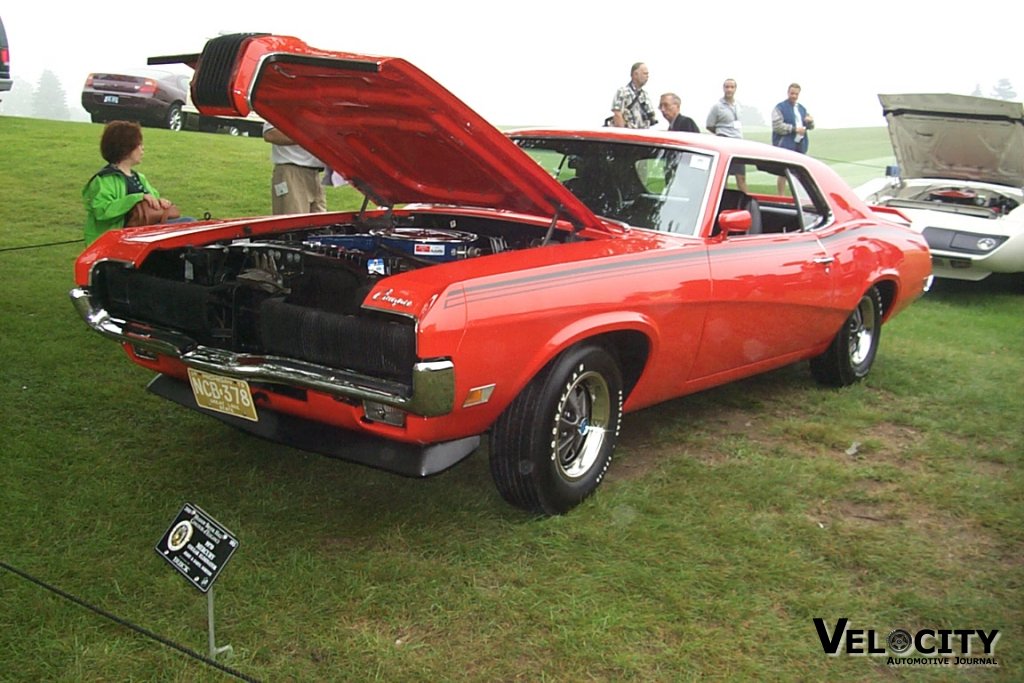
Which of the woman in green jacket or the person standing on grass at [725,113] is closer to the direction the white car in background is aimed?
the woman in green jacket

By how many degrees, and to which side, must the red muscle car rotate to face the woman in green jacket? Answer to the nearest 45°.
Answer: approximately 90° to its right

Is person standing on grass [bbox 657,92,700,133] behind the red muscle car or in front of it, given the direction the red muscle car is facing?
behind

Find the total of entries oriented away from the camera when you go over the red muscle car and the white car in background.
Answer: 0

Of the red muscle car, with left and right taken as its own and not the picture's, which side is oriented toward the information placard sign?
front

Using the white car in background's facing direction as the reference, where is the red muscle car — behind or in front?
in front

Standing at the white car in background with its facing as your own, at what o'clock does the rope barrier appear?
The rope barrier is roughly at 11 o'clock from the white car in background.

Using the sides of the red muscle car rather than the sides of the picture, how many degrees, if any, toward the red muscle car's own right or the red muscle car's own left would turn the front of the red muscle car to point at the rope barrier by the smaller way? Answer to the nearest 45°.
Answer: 0° — it already faces it

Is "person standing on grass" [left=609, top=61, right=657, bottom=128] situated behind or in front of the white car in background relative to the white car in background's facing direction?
in front

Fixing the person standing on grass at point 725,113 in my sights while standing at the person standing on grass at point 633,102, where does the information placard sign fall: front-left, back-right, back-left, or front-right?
back-right

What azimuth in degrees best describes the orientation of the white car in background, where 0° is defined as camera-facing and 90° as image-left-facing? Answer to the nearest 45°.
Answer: approximately 45°

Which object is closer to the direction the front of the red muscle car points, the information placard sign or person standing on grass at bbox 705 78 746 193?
the information placard sign

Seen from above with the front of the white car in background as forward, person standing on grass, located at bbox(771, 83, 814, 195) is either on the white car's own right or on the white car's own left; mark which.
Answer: on the white car's own right
